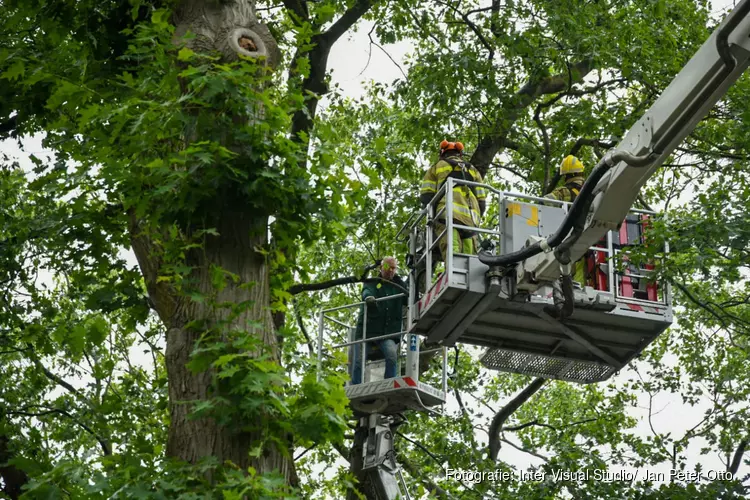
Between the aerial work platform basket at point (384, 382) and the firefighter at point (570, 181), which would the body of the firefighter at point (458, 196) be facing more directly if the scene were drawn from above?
the aerial work platform basket

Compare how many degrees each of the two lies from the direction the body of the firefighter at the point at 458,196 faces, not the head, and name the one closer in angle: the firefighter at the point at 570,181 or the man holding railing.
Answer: the man holding railing

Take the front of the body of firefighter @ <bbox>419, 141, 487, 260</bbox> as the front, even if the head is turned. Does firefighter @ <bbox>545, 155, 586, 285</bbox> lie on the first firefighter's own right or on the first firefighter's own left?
on the first firefighter's own right

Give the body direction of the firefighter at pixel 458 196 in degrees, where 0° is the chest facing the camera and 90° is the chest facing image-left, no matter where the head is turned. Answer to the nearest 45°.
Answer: approximately 180°
